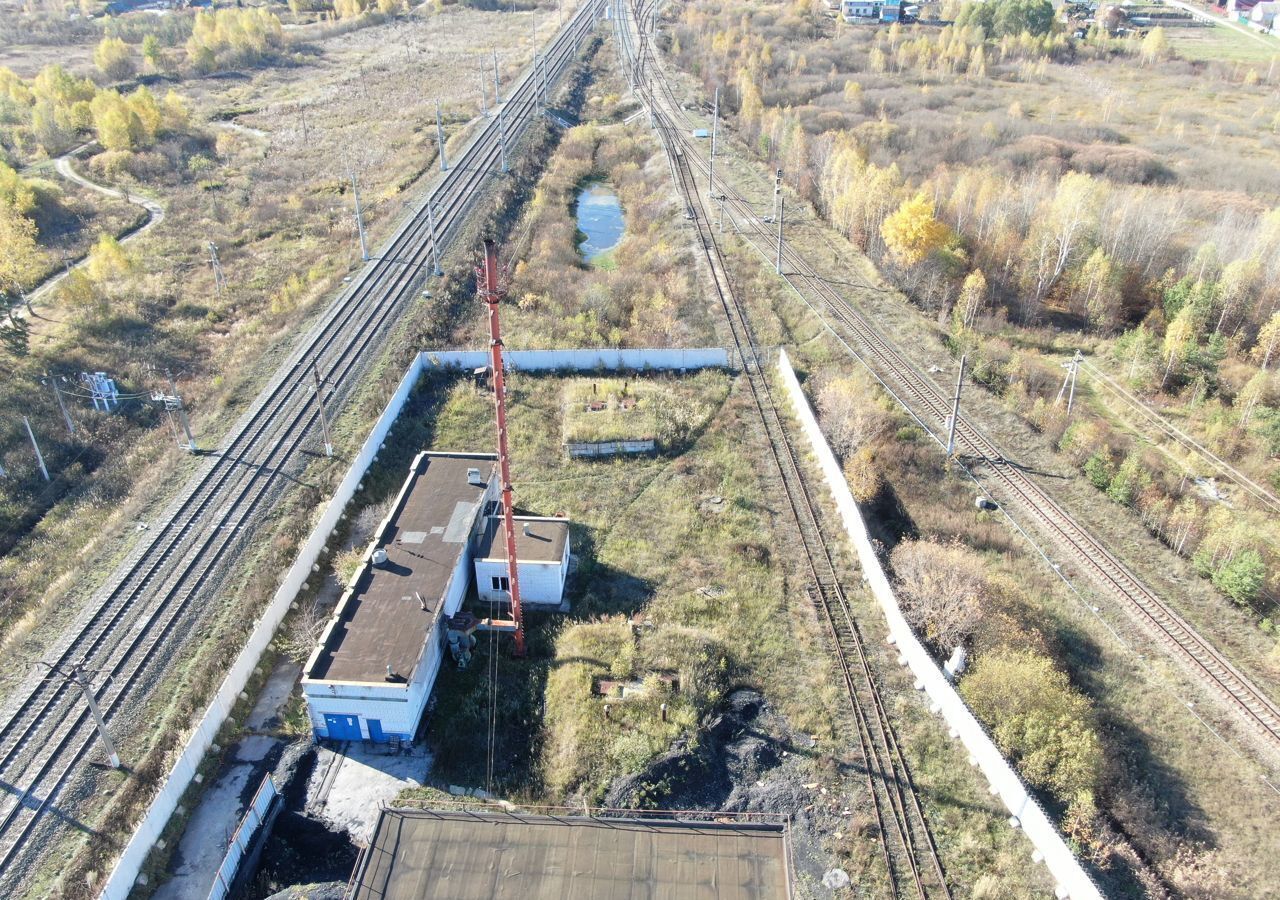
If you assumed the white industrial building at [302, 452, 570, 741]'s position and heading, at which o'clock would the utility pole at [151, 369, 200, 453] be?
The utility pole is roughly at 5 o'clock from the white industrial building.

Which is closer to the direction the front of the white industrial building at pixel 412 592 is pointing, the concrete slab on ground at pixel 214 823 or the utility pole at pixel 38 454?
the concrete slab on ground

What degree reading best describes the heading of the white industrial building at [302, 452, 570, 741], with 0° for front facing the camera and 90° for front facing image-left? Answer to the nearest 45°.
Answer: approximately 0°

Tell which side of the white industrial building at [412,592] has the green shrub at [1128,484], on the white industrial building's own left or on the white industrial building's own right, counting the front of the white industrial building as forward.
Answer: on the white industrial building's own left

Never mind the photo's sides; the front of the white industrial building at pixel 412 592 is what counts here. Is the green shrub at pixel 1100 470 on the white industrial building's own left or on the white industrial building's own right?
on the white industrial building's own left

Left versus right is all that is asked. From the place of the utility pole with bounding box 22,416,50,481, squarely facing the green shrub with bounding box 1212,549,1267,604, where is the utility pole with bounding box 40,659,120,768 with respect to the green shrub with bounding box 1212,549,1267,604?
right

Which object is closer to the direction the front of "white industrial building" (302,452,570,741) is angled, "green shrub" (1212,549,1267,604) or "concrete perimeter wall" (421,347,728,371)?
the green shrub

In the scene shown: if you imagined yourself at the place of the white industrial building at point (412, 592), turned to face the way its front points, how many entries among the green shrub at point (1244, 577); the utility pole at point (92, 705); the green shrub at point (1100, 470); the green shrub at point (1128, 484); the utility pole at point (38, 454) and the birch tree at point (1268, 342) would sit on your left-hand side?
4

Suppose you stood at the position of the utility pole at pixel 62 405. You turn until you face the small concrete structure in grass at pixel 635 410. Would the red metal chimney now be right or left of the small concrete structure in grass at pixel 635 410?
right

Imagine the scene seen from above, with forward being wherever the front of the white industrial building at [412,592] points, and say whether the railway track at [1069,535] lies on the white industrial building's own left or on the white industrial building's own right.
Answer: on the white industrial building's own left
